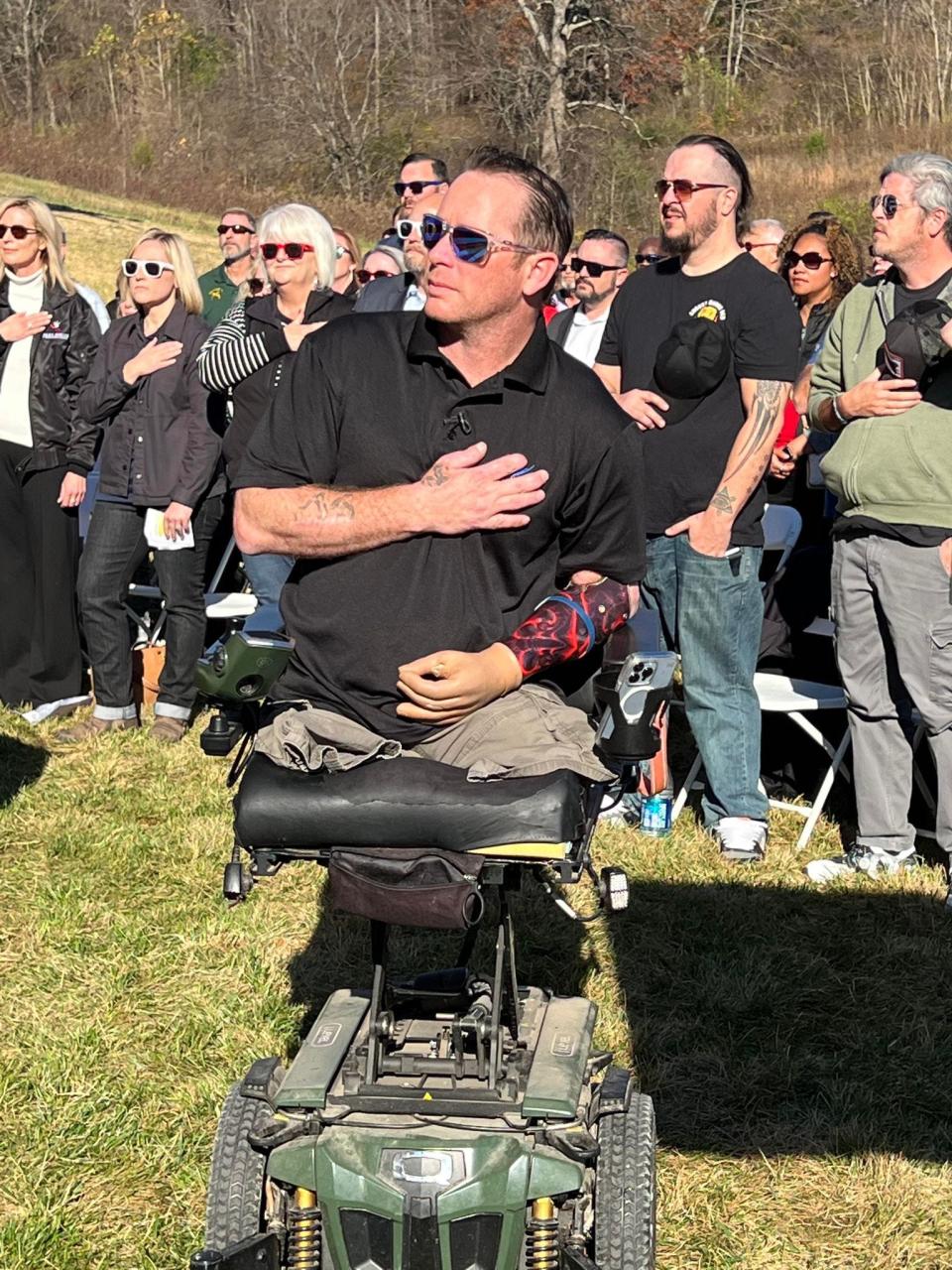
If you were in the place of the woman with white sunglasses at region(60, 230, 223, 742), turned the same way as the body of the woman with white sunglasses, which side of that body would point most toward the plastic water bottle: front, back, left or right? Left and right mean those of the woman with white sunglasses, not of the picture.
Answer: left

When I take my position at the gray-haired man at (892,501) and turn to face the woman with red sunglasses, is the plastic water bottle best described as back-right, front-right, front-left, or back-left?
front-left

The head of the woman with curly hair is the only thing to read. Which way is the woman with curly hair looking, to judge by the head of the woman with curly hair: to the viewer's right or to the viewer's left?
to the viewer's left

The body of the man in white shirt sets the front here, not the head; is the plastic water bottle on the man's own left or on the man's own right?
on the man's own left

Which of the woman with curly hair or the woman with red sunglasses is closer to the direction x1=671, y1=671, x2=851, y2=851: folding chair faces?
the woman with red sunglasses

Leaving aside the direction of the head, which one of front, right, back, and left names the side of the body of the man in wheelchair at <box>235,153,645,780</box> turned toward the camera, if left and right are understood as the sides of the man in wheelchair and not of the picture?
front

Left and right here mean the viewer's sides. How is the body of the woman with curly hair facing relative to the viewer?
facing the viewer and to the left of the viewer

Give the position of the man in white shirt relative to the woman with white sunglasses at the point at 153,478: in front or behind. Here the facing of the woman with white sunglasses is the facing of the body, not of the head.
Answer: behind

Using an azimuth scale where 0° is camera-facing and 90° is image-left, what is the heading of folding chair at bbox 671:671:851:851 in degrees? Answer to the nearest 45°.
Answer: approximately 45°

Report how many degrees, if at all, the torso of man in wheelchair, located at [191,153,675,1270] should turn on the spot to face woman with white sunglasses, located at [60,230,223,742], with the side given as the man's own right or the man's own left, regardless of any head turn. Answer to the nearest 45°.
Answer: approximately 180°

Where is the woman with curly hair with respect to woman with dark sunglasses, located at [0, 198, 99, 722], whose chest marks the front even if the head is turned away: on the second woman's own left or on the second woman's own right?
on the second woman's own left

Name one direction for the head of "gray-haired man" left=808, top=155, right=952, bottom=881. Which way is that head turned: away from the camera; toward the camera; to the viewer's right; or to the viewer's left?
to the viewer's left

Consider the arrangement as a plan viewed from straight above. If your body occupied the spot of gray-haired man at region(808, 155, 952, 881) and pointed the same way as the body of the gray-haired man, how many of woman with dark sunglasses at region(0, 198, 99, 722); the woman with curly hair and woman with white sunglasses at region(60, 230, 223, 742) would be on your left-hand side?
0

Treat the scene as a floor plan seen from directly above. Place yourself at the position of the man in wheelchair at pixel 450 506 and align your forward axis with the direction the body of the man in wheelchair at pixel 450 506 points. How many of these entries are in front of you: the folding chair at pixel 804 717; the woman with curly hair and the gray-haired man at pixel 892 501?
0

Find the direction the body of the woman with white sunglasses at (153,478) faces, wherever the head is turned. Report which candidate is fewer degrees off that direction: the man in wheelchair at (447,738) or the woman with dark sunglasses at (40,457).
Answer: the man in wheelchair

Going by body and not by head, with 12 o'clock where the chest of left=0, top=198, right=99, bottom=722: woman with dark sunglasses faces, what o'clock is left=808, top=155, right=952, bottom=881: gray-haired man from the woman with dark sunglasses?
The gray-haired man is roughly at 9 o'clock from the woman with dark sunglasses.
